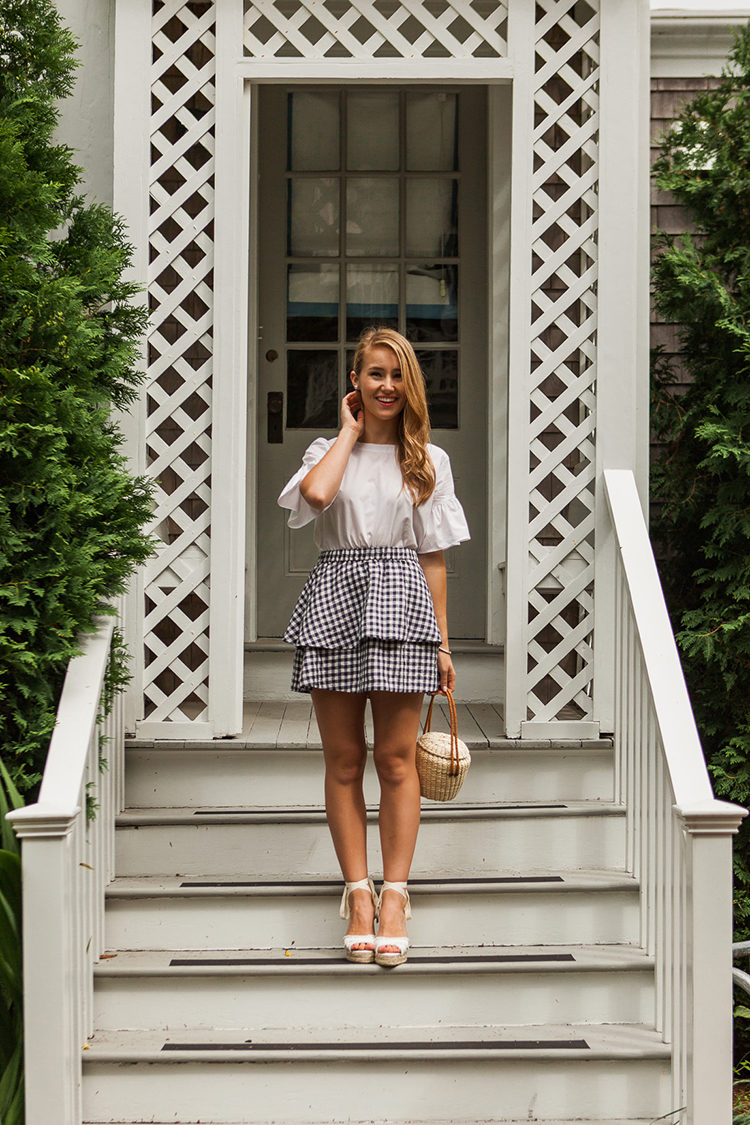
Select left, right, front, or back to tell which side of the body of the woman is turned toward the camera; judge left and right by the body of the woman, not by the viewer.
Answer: front

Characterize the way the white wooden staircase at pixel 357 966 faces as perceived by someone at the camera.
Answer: facing the viewer

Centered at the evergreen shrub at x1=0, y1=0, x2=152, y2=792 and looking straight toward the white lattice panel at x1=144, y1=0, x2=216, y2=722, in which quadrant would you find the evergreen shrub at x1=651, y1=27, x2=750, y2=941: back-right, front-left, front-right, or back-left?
front-right

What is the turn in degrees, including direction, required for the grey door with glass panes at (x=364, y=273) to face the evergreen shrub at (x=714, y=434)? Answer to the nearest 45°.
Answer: approximately 45° to its left

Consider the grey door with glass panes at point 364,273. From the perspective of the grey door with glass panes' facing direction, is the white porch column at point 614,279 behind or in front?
in front

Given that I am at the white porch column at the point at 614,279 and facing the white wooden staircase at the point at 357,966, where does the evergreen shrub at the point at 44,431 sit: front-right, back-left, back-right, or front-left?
front-right

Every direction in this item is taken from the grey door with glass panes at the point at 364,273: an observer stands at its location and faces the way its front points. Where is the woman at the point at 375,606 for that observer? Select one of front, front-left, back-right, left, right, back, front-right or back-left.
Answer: front

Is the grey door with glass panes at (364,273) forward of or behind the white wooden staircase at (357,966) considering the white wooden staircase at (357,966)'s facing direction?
behind

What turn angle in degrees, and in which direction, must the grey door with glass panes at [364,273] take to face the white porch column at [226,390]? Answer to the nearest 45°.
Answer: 0° — it already faces it

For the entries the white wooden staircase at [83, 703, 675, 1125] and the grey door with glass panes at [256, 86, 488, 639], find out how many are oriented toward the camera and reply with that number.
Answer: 2

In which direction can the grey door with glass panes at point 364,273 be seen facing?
toward the camera
